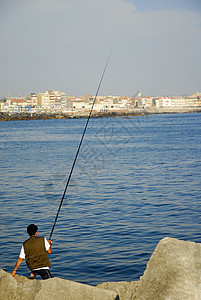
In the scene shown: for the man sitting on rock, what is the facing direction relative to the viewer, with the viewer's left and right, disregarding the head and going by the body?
facing away from the viewer
